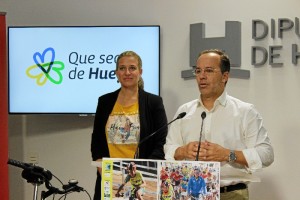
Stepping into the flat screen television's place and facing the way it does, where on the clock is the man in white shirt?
The man in white shirt is roughly at 11 o'clock from the flat screen television.

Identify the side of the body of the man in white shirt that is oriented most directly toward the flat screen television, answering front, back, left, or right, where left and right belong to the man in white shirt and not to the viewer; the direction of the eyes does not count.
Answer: right

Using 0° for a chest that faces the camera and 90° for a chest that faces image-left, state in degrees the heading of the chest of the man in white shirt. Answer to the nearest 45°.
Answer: approximately 45°
